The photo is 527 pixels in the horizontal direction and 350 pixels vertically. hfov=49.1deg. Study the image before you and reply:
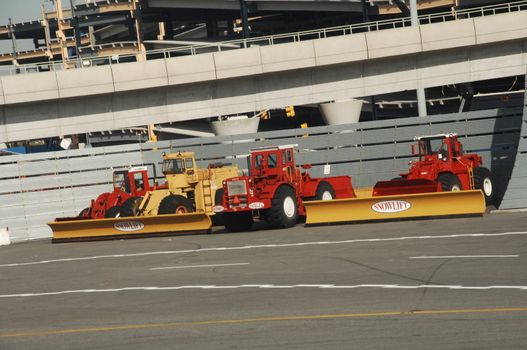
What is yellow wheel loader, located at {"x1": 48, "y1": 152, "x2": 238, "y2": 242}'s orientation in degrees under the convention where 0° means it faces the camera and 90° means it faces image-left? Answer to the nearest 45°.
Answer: approximately 45°
